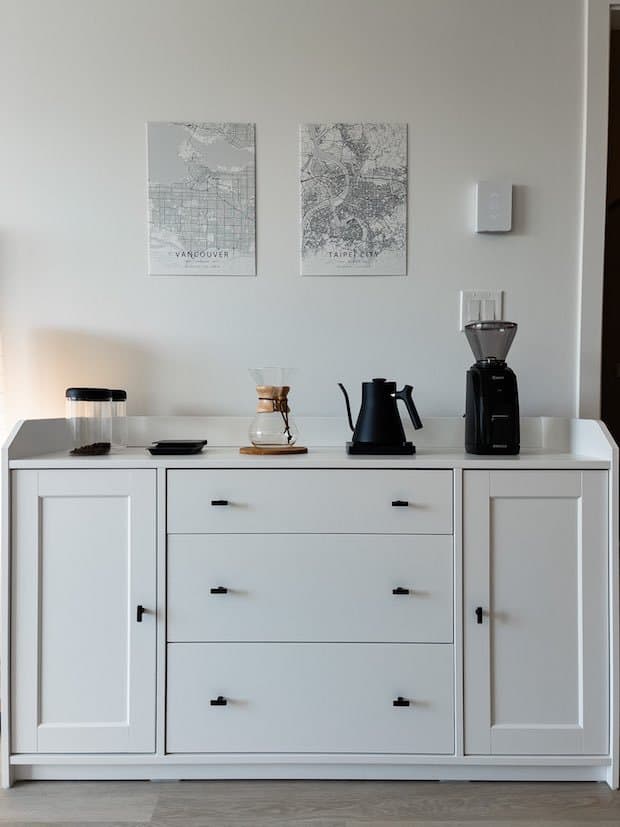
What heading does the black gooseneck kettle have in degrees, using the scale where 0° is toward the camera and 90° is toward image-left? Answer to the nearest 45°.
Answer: approximately 90°

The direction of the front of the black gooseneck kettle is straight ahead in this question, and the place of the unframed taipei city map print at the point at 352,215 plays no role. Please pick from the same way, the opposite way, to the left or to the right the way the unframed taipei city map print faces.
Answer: to the left

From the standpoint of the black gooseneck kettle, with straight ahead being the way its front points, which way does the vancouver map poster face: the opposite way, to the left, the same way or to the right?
to the left

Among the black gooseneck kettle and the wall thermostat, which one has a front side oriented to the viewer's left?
the black gooseneck kettle

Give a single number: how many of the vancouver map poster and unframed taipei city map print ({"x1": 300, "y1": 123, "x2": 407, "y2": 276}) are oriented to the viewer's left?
0

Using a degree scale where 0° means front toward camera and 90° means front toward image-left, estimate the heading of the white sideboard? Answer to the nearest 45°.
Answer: approximately 0°
